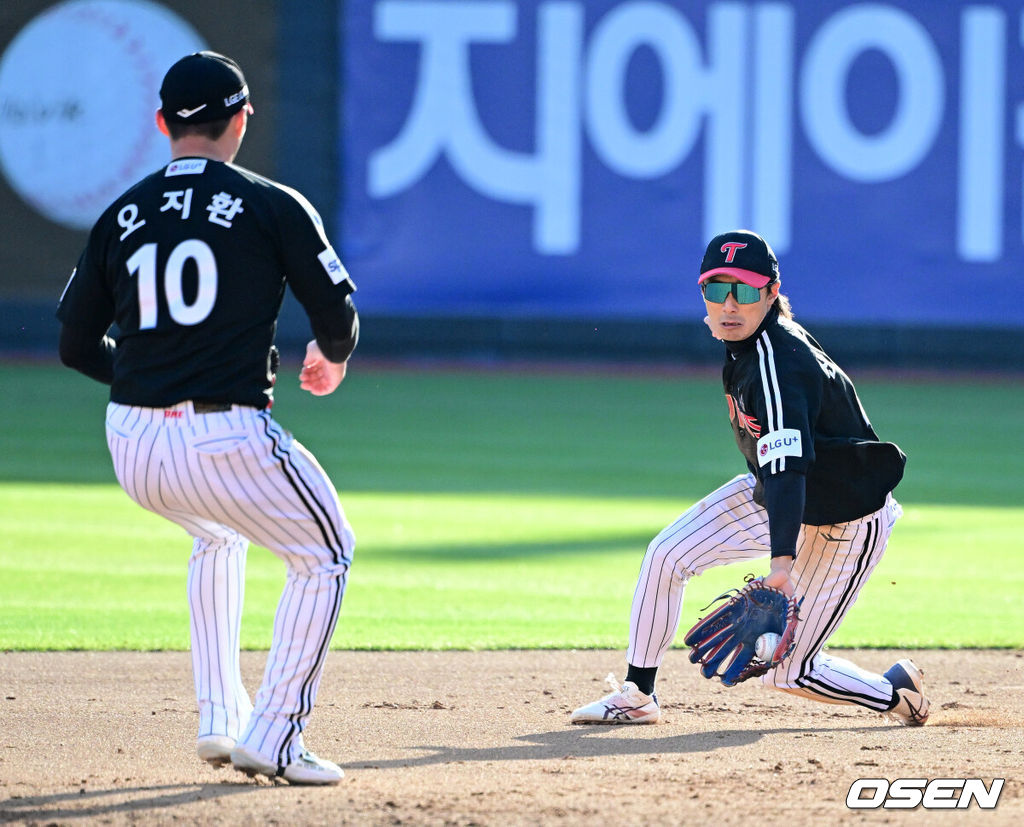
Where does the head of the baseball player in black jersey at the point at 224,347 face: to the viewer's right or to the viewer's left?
to the viewer's right

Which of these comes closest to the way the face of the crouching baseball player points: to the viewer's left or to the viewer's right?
to the viewer's left

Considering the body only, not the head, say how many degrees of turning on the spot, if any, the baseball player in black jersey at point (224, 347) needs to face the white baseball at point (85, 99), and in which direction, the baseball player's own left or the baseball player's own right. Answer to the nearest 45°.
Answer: approximately 45° to the baseball player's own left

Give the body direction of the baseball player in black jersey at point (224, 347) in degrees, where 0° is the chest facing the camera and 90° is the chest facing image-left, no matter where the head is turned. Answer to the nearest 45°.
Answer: approximately 225°
